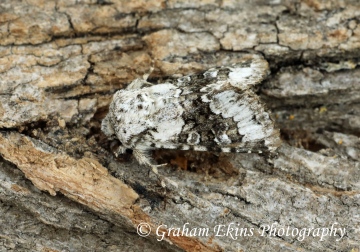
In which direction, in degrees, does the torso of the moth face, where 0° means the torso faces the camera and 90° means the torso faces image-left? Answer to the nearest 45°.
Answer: approximately 90°
